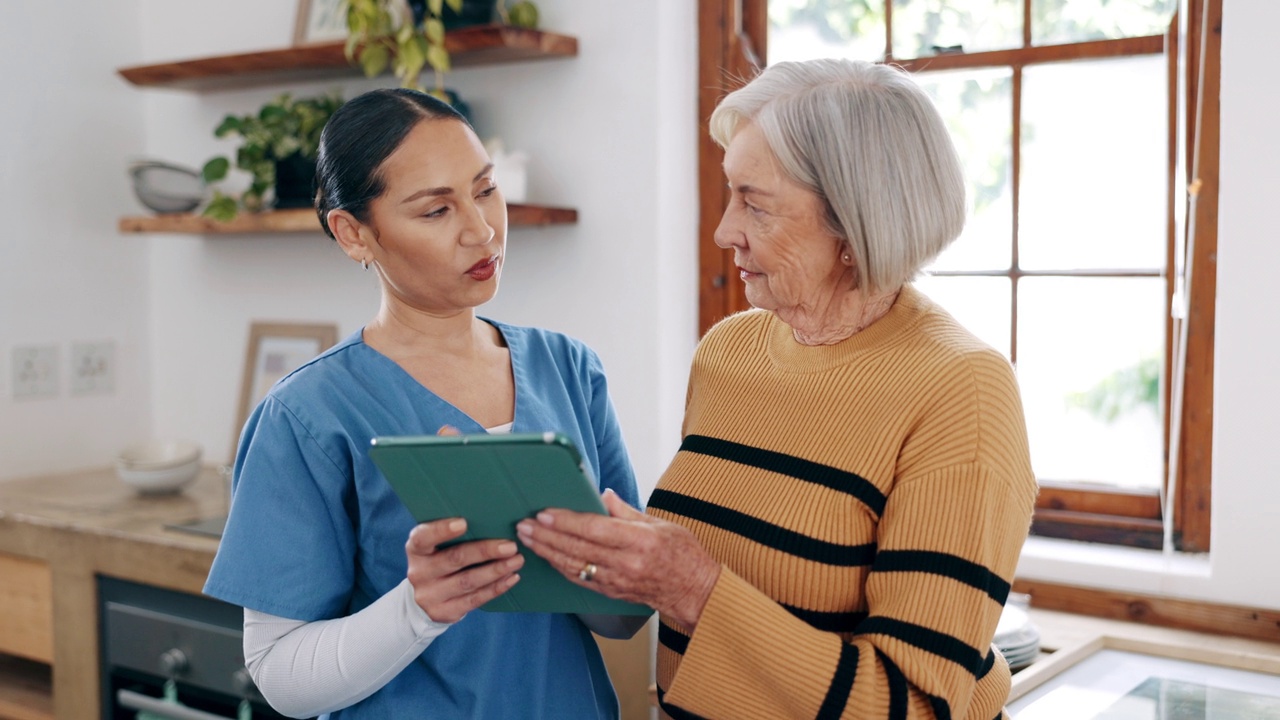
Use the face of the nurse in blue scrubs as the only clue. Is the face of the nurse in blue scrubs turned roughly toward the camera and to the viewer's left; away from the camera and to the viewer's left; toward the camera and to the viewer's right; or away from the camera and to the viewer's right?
toward the camera and to the viewer's right

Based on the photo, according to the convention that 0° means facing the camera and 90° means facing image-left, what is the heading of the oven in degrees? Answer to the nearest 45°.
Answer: approximately 45°

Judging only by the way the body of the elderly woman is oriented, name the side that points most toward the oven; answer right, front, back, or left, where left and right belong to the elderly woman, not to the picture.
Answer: right

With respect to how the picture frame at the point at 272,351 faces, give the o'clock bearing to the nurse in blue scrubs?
The nurse in blue scrubs is roughly at 12 o'clock from the picture frame.

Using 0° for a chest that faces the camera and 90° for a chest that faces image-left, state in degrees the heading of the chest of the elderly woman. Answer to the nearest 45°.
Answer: approximately 45°

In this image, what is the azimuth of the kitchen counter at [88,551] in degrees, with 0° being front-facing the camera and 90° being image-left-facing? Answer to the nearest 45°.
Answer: approximately 45°

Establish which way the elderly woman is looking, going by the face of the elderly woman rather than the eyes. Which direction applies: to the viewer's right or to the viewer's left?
to the viewer's left
